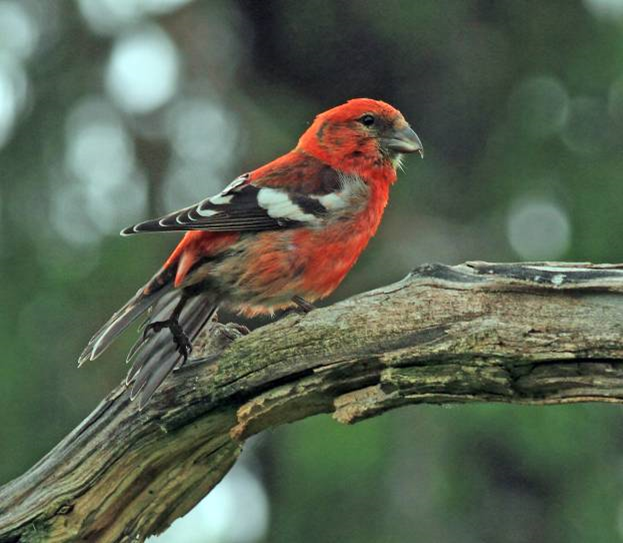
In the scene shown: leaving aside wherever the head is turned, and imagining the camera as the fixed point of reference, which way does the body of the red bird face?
to the viewer's right
